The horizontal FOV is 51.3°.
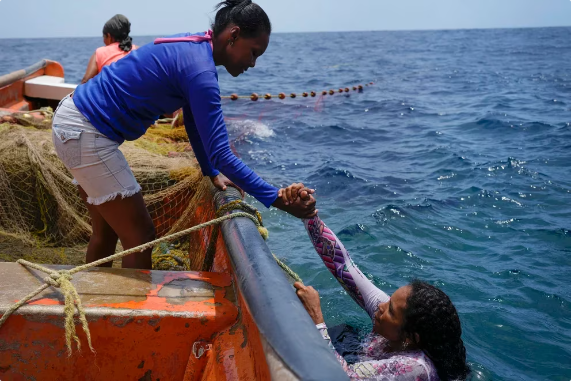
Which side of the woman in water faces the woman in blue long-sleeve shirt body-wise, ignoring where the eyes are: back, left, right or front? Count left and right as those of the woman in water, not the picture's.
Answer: front

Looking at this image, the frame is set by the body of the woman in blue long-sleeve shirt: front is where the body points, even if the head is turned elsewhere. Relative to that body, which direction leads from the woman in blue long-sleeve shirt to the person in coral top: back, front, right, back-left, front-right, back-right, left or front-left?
left

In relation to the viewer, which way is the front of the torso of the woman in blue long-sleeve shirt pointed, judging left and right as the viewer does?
facing to the right of the viewer

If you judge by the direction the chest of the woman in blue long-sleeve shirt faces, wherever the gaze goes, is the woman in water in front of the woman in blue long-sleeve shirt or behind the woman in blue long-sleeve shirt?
in front

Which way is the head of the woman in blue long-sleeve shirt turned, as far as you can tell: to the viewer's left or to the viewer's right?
to the viewer's right

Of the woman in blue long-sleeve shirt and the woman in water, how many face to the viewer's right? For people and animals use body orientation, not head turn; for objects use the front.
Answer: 1

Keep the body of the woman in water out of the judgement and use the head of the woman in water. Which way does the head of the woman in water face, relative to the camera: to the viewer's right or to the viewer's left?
to the viewer's left

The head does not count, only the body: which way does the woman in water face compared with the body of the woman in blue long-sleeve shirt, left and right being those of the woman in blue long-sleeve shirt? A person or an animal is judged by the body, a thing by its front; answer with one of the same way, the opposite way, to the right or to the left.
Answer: the opposite way

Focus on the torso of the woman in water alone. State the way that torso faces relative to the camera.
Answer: to the viewer's left
